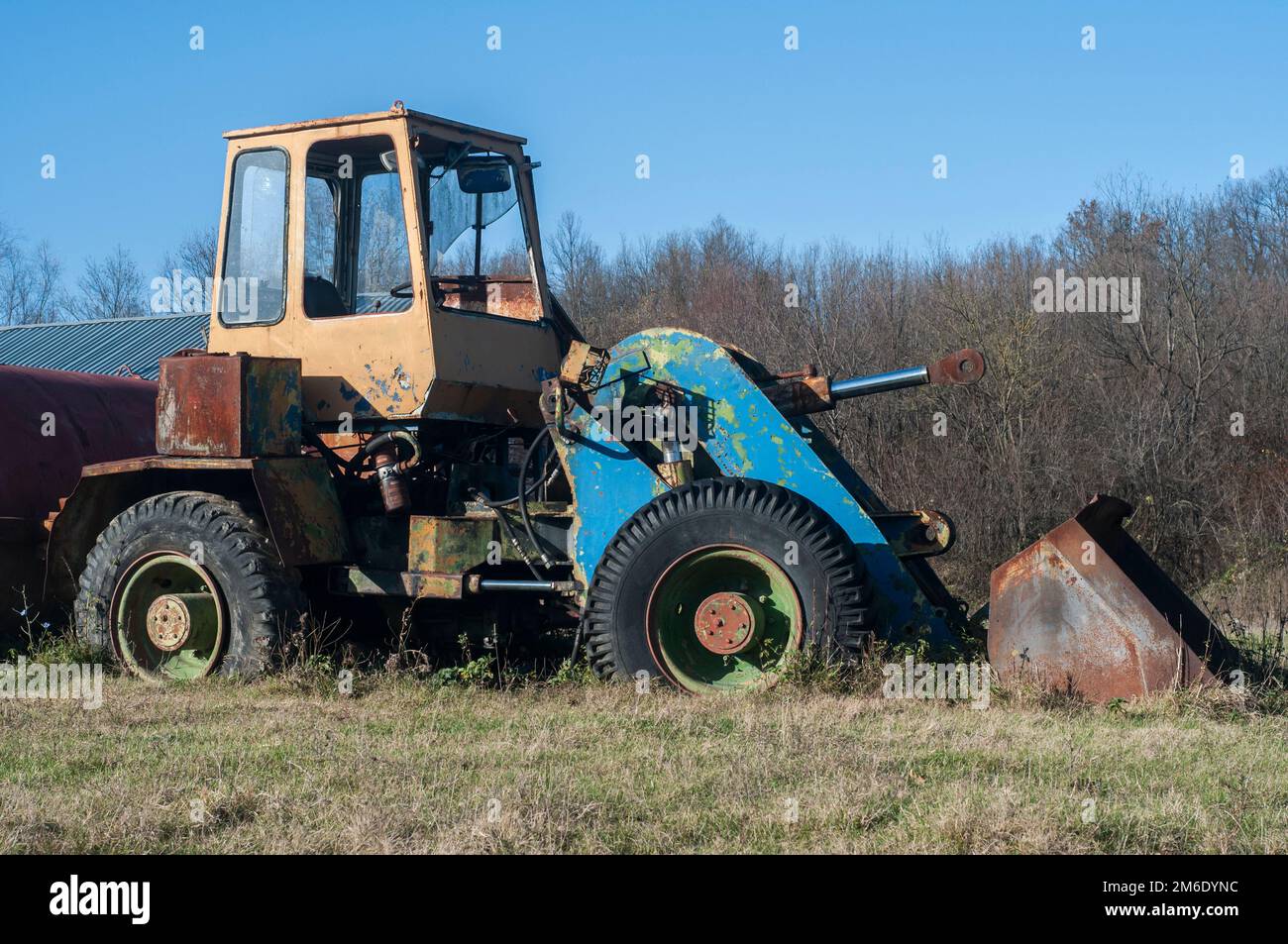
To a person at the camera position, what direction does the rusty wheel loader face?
facing the viewer and to the right of the viewer

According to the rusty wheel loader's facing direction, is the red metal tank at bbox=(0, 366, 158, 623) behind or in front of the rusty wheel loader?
behind
